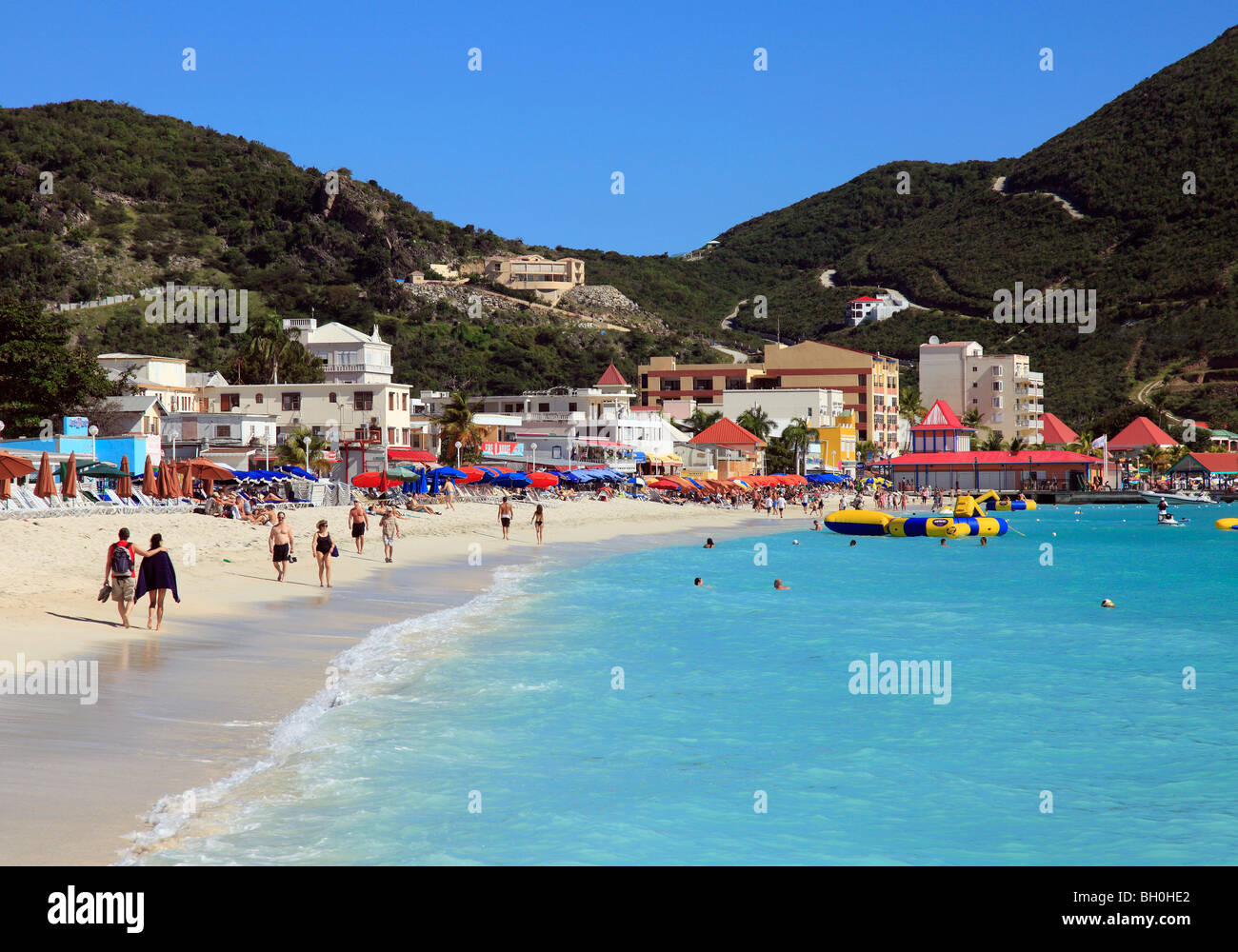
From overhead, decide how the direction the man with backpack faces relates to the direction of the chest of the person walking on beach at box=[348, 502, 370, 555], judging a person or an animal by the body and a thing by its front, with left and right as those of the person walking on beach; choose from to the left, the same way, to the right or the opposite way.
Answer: the opposite way

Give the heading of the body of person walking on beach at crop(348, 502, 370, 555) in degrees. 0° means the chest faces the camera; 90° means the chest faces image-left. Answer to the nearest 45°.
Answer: approximately 0°

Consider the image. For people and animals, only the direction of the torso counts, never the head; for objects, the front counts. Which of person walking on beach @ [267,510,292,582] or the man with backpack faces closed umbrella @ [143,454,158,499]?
the man with backpack

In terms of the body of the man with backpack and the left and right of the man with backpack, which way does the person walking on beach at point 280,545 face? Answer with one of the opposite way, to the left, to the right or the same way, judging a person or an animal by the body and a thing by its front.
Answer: the opposite way

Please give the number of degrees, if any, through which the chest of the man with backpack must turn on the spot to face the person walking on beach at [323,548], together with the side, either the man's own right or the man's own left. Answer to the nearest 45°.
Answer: approximately 45° to the man's own right

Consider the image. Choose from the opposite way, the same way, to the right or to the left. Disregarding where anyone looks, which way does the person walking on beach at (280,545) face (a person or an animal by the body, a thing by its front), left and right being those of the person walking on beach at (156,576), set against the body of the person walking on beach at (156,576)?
the opposite way

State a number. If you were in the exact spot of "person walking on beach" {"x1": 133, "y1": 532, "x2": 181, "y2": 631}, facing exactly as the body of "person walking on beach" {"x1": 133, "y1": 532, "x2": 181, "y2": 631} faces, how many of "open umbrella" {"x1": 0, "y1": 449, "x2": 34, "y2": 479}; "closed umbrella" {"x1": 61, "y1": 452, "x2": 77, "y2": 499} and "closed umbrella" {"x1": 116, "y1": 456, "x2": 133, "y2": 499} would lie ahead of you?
3

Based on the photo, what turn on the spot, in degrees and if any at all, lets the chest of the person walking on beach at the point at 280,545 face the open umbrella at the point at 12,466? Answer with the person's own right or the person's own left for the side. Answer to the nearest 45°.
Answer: approximately 135° to the person's own right

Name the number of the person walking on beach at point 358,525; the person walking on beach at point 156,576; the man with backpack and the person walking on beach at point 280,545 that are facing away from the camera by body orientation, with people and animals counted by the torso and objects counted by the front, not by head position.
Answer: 2

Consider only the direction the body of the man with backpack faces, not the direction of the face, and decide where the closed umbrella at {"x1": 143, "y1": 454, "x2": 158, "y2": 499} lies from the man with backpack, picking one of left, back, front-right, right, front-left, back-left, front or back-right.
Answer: front

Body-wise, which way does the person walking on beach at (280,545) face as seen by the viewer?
toward the camera

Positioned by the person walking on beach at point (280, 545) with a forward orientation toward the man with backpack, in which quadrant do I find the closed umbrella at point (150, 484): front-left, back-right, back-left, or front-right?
back-right

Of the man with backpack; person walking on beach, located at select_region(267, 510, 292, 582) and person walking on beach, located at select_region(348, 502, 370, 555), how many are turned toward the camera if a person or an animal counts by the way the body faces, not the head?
2

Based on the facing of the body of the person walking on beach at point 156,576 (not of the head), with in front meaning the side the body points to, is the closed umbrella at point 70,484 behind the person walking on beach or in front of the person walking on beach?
in front

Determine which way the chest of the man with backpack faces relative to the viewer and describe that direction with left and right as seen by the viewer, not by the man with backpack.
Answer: facing away from the viewer

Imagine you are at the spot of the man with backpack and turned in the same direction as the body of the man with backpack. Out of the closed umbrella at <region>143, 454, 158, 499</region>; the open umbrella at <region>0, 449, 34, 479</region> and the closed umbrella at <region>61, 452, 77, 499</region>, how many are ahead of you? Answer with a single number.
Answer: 3

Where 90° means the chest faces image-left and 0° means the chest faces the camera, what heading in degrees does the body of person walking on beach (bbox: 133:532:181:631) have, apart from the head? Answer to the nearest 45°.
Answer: approximately 180°
